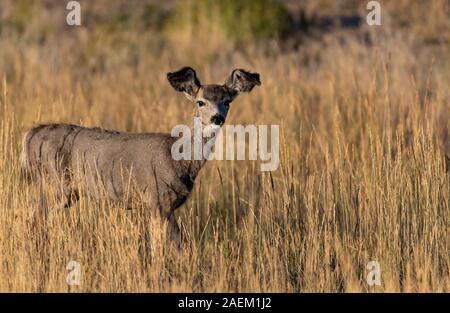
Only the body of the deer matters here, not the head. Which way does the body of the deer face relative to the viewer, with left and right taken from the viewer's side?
facing to the right of the viewer
